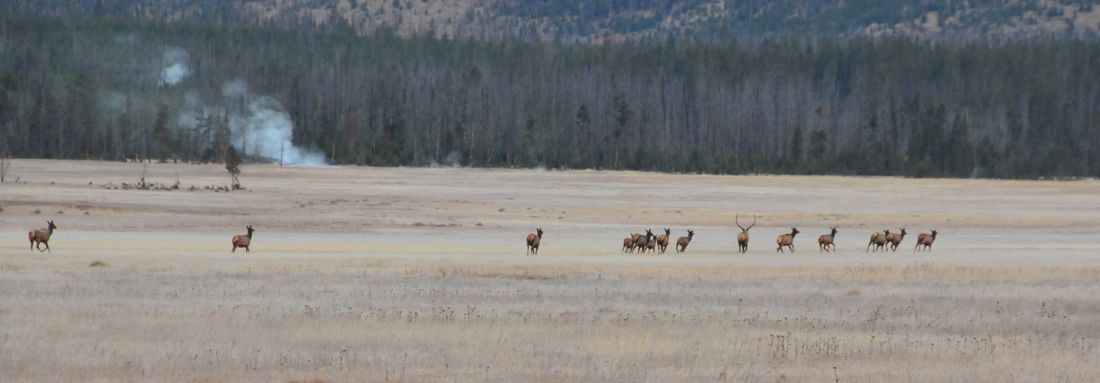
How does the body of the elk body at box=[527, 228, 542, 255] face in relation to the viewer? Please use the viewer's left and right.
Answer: facing away from the viewer and to the right of the viewer

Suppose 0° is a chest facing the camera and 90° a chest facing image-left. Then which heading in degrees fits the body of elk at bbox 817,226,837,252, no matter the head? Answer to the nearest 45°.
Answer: approximately 270°

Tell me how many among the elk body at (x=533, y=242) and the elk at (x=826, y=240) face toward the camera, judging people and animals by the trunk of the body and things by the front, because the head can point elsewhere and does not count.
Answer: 0

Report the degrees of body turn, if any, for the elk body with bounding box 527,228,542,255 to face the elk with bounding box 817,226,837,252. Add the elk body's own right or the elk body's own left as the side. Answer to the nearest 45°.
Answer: approximately 45° to the elk body's own right
